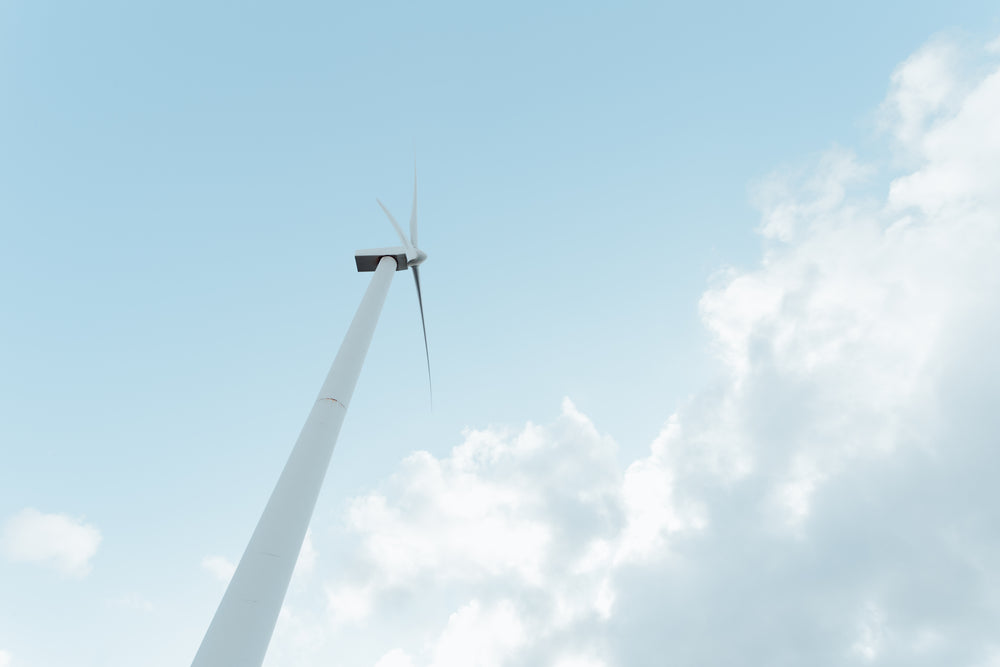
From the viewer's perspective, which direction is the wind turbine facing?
to the viewer's right
